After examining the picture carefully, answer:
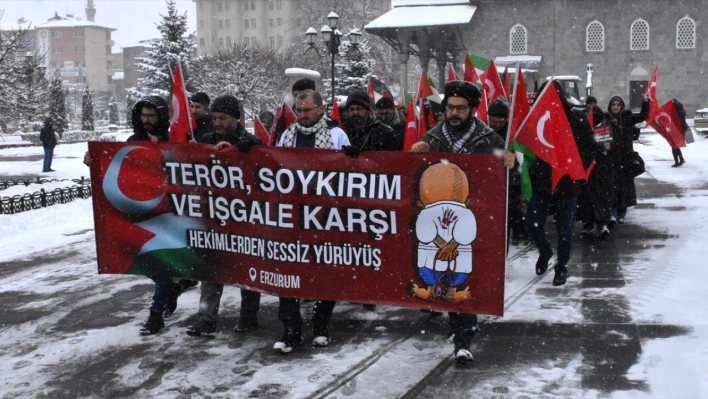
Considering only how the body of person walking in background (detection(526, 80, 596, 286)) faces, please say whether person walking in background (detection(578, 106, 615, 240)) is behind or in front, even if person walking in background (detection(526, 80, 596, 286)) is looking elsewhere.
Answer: behind

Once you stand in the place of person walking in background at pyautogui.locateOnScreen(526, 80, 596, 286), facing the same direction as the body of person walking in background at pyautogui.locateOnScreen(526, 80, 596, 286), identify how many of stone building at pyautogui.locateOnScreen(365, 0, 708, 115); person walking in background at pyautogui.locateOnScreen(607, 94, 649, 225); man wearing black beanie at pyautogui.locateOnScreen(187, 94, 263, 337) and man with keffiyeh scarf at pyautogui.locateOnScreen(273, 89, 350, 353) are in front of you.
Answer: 2

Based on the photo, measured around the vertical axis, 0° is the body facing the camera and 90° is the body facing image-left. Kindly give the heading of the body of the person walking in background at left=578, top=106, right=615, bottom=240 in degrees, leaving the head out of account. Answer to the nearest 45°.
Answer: approximately 45°

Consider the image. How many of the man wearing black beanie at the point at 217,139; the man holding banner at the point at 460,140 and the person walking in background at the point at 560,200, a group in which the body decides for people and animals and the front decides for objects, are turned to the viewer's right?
0

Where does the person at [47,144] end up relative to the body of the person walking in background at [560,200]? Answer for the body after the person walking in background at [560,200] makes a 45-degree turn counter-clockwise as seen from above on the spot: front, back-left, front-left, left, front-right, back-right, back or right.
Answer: back-right

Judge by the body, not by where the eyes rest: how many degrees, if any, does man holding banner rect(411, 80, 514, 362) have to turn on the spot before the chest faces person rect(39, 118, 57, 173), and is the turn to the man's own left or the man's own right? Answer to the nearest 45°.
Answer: approximately 135° to the man's own right

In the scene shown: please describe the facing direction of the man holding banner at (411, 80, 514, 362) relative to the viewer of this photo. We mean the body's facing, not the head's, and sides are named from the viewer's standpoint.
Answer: facing the viewer

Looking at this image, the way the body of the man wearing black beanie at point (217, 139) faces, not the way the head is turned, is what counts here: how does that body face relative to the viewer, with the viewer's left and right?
facing the viewer and to the left of the viewer

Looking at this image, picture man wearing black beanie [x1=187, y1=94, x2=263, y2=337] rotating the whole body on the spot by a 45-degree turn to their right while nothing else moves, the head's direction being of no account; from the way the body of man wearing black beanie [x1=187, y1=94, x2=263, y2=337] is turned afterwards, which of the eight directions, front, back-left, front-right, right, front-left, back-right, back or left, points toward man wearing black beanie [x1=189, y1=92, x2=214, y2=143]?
right

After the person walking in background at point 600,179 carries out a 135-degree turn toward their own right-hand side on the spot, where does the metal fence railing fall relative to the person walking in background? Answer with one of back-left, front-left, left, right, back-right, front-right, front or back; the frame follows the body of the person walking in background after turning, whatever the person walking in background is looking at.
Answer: left
